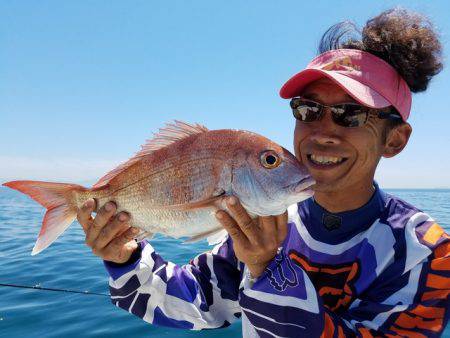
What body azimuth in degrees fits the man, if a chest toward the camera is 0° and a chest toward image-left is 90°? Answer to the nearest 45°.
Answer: approximately 45°

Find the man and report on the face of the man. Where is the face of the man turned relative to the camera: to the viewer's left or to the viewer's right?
to the viewer's left
